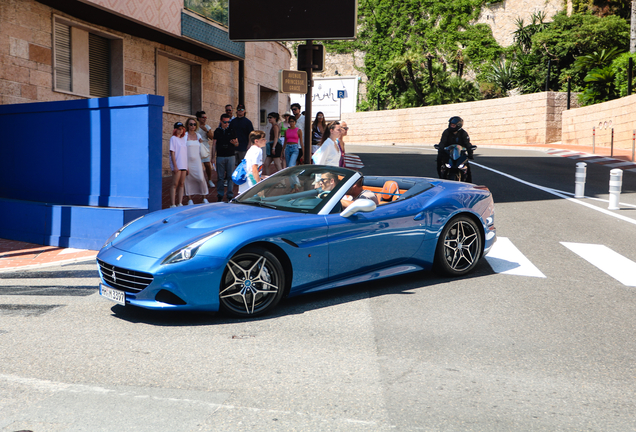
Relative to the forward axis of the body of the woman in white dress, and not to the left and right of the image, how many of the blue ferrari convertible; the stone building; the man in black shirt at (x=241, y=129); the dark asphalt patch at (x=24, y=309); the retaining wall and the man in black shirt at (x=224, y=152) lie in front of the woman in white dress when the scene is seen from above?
2

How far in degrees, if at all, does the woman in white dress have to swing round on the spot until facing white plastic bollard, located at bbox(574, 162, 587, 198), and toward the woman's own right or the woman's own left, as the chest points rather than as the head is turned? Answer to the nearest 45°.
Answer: approximately 90° to the woman's own left

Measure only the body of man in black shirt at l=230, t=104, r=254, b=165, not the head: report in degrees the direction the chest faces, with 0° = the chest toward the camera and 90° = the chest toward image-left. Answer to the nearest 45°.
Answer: approximately 0°

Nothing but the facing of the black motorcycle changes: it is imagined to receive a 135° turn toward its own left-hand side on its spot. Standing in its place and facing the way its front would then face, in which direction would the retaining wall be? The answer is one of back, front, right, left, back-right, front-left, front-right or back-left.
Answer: front-left

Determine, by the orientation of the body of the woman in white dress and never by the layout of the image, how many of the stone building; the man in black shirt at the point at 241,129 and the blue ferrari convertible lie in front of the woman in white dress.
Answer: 1

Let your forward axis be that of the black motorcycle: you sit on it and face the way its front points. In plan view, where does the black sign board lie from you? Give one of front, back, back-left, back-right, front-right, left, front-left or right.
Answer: front-right

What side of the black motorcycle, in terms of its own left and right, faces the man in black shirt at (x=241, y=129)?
right
